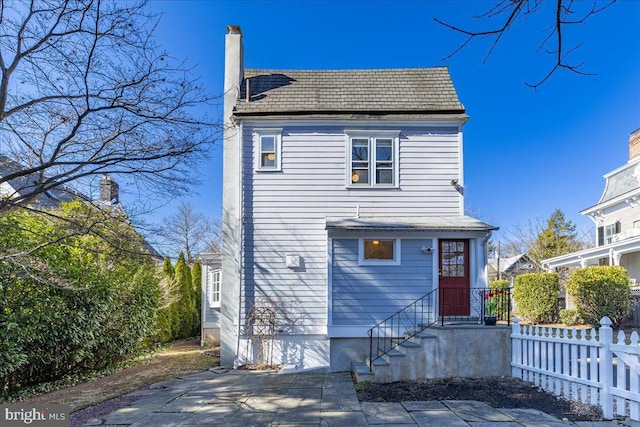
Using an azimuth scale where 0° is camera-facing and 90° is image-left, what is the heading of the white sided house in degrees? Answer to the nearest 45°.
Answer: approximately 0°

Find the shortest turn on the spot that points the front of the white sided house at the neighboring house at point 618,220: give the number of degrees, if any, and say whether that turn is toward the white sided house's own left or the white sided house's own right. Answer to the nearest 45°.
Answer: approximately 135° to the white sided house's own left

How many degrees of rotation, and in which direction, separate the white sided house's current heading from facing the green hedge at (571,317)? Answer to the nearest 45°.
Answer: approximately 135° to its left

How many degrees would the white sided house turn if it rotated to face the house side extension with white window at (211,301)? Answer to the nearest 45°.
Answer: approximately 135° to its right

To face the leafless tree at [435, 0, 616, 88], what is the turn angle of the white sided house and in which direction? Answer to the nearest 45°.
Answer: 0° — it already faces it

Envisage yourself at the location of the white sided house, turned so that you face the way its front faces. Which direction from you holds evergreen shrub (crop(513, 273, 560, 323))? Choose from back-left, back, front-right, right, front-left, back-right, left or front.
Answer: back-left

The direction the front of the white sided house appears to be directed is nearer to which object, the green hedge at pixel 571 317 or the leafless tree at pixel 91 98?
the leafless tree
